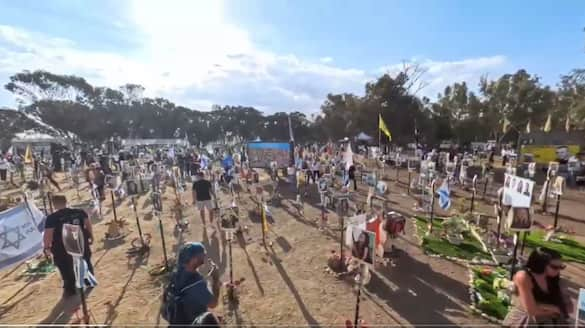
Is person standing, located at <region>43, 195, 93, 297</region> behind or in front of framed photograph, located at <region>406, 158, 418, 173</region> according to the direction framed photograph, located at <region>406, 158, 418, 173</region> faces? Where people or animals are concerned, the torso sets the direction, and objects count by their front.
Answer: in front

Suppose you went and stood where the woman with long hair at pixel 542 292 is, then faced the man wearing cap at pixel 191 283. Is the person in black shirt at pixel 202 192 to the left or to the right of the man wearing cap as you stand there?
right

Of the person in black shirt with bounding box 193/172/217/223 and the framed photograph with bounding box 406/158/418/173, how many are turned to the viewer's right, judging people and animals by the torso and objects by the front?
0

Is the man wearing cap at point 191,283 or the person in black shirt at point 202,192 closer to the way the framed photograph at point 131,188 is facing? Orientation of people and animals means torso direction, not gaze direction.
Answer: the man wearing cap

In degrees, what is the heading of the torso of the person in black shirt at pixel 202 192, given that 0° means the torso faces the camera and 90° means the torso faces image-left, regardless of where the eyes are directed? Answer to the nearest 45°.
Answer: approximately 180°

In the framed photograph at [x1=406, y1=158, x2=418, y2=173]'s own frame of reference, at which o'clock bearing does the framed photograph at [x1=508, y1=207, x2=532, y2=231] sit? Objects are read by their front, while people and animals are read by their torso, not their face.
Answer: the framed photograph at [x1=508, y1=207, x2=532, y2=231] is roughly at 12 o'clock from the framed photograph at [x1=406, y1=158, x2=418, y2=173].

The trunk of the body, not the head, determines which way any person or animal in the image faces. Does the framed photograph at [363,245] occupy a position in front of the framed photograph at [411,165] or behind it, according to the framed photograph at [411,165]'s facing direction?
in front

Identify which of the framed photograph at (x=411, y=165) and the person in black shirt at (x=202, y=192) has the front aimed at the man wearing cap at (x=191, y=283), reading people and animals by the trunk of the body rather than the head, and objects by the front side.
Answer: the framed photograph

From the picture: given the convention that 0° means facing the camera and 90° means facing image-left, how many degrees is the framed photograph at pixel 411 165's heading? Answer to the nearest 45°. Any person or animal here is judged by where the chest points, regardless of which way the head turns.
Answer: approximately 0°

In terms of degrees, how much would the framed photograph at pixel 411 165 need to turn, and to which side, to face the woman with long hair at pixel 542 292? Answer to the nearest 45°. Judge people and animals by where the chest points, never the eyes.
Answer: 0° — it already faces them

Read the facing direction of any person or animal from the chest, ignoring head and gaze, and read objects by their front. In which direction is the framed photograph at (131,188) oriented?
toward the camera

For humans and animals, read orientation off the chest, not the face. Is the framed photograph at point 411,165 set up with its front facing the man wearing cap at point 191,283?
yes
